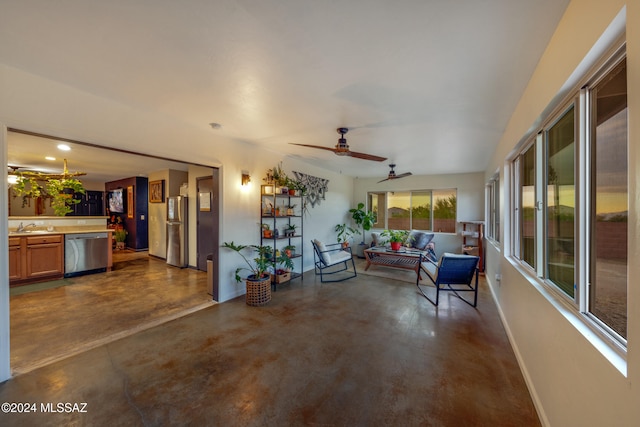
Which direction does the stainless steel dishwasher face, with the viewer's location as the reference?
facing the viewer and to the right of the viewer

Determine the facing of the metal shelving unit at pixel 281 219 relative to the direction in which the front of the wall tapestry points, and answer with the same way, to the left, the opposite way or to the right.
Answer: the same way

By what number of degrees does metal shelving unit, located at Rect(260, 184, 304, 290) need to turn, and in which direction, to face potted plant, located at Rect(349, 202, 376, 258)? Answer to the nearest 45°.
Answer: approximately 90° to its left

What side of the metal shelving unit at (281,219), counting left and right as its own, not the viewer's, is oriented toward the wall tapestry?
left

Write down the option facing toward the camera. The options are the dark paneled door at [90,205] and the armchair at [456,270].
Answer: the dark paneled door

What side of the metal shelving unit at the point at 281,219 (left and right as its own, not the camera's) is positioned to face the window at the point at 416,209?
left

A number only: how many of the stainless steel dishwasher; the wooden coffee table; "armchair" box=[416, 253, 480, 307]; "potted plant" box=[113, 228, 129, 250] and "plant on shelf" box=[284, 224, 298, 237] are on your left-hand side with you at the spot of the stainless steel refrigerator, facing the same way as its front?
3

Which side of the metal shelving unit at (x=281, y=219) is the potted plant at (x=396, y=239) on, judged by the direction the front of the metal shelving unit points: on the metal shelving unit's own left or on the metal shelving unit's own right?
on the metal shelving unit's own left

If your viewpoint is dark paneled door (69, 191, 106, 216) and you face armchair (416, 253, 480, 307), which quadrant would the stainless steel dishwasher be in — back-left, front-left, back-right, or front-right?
front-right

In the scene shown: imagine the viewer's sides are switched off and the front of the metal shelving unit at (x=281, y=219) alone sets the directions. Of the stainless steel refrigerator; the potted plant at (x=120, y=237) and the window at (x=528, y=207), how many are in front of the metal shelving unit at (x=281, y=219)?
1

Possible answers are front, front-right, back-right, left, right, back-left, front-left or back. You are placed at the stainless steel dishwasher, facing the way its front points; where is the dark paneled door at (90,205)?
back-left

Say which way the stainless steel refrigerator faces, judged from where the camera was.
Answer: facing the viewer and to the left of the viewer

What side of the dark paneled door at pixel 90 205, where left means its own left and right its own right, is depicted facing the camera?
front

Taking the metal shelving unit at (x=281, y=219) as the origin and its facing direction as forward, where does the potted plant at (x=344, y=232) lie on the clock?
The potted plant is roughly at 9 o'clock from the metal shelving unit.

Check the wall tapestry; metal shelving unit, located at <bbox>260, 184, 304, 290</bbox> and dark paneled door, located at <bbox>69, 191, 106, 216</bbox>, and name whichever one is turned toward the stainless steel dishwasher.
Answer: the dark paneled door
